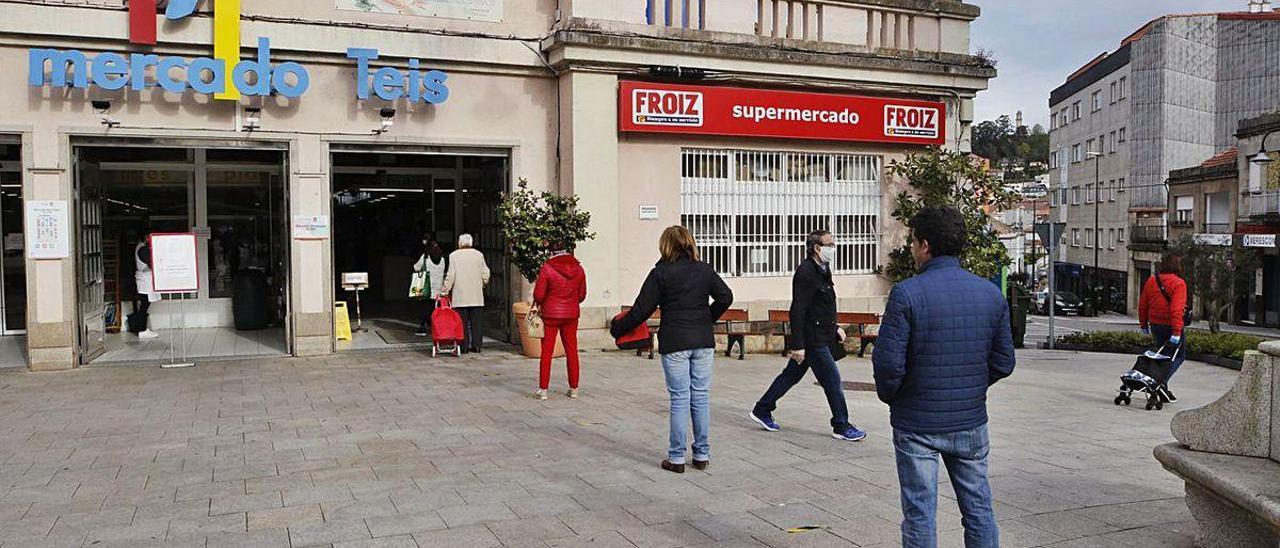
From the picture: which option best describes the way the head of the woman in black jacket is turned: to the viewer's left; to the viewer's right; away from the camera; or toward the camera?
away from the camera

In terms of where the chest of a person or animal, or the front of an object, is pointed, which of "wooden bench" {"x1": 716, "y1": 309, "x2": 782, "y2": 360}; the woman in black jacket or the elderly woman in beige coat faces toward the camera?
the wooden bench

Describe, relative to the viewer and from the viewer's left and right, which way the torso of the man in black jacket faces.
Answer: facing to the right of the viewer

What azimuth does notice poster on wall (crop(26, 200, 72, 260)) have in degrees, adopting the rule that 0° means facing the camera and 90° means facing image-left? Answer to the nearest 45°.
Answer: approximately 0°

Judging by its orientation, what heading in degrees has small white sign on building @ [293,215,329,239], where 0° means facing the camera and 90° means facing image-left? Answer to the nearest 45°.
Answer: approximately 0°

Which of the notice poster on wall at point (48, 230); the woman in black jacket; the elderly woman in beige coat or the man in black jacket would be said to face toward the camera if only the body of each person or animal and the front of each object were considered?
the notice poster on wall

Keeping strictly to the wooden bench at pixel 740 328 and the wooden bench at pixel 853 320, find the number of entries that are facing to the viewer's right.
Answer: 0

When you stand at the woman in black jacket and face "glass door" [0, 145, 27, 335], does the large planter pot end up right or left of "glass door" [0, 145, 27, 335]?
right

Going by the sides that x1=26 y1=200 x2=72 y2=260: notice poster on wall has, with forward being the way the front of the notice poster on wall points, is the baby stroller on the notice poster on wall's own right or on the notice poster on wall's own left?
on the notice poster on wall's own left

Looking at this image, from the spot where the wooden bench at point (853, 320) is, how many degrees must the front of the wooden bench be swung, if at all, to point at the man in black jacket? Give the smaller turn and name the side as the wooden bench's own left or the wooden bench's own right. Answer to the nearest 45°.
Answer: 0° — it already faces them

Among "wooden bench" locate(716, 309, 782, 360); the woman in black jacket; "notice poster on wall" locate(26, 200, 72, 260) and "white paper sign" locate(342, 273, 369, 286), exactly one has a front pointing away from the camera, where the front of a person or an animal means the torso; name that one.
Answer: the woman in black jacket

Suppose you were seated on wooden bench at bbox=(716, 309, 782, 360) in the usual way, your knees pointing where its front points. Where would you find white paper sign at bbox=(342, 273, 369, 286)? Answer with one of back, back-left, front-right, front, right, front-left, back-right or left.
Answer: right

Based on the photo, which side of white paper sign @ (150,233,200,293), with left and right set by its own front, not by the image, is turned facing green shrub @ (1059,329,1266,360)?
left

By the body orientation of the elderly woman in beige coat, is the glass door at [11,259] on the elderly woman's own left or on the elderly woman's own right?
on the elderly woman's own left
